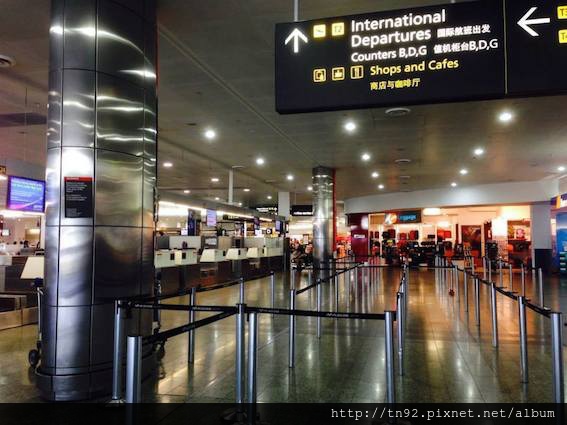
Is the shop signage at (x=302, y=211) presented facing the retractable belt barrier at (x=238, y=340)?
yes

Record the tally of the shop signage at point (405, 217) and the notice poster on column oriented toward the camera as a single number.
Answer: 2

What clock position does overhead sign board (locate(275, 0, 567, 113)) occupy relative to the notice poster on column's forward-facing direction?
The overhead sign board is roughly at 10 o'clock from the notice poster on column.

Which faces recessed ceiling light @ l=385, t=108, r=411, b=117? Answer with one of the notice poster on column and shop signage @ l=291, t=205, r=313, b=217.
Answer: the shop signage

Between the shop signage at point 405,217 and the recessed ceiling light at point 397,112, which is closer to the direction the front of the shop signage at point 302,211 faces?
the recessed ceiling light

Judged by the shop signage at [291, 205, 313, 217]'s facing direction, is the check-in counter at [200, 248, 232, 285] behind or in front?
in front

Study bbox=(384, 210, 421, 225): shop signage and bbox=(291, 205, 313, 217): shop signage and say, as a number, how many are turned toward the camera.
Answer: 2

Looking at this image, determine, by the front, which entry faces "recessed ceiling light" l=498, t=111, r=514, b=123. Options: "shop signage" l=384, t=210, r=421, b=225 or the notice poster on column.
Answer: the shop signage

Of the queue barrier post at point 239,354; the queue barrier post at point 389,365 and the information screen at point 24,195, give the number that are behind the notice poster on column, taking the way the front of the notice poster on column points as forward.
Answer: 1

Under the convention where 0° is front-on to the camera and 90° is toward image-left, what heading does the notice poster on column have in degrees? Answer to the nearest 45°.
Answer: approximately 0°

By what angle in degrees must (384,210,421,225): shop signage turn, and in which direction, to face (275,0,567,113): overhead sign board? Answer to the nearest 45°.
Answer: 0° — it already faces it

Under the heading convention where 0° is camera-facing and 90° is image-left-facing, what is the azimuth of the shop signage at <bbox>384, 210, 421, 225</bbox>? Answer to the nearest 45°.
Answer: approximately 0°

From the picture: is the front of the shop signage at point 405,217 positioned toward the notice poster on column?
yes
